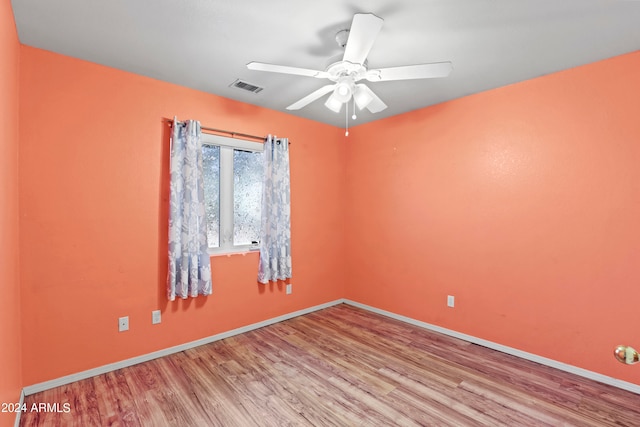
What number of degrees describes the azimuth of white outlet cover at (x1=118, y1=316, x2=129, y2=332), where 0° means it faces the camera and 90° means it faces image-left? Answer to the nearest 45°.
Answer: approximately 315°

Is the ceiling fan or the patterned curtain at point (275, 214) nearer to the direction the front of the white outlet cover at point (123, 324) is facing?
the ceiling fan
